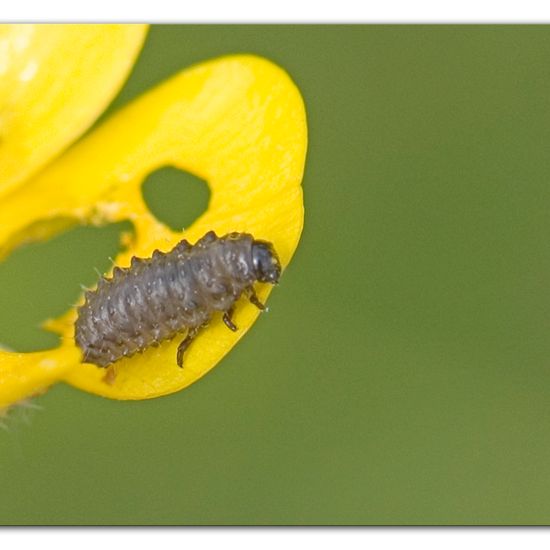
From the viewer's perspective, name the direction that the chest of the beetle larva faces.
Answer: to the viewer's right
